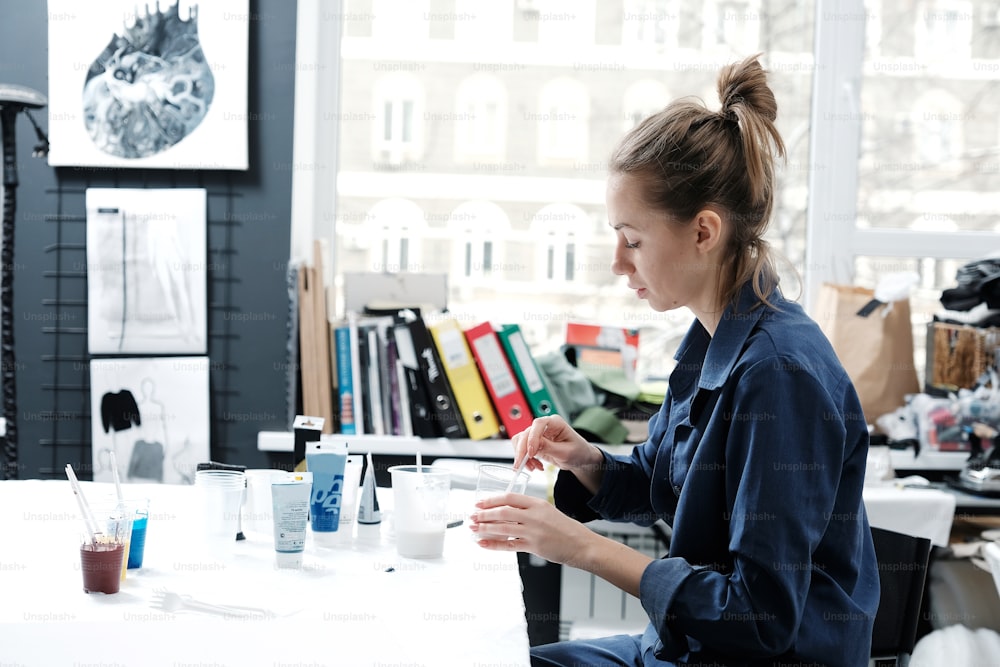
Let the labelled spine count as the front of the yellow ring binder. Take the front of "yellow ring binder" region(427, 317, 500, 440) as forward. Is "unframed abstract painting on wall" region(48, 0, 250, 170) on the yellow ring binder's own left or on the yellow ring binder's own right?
on the yellow ring binder's own right

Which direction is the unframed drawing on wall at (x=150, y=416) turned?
toward the camera

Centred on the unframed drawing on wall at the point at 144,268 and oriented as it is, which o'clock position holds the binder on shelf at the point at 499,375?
The binder on shelf is roughly at 10 o'clock from the unframed drawing on wall.

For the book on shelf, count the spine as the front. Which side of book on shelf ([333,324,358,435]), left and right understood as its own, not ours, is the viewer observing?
front

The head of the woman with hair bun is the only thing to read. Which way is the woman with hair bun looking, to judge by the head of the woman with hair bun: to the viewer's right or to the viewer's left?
to the viewer's left

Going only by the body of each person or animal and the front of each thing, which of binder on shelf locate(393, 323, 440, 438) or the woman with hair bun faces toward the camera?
the binder on shelf

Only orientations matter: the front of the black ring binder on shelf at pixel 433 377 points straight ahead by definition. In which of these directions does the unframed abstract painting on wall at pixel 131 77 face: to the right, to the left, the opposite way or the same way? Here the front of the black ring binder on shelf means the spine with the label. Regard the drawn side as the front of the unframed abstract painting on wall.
the same way

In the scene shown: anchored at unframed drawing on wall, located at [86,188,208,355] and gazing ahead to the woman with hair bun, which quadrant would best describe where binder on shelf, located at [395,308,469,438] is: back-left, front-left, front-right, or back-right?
front-left

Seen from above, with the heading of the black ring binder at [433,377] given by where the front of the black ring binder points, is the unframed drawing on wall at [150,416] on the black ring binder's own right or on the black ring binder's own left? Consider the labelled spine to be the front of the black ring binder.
on the black ring binder's own right

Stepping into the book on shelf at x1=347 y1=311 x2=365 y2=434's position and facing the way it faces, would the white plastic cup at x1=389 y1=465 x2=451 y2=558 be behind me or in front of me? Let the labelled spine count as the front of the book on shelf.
in front

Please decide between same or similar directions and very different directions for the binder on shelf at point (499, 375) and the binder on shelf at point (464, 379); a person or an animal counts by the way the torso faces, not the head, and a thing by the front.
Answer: same or similar directions

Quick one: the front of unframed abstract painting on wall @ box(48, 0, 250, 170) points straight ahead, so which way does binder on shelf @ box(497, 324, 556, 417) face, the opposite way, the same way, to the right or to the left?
the same way

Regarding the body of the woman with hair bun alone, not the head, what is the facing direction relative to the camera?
to the viewer's left

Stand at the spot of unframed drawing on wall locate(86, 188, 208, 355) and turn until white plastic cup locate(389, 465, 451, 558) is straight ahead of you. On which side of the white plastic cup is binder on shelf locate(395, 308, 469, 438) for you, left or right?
left

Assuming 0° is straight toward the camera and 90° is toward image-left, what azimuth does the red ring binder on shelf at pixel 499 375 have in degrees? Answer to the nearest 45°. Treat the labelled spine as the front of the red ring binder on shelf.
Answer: approximately 0°
